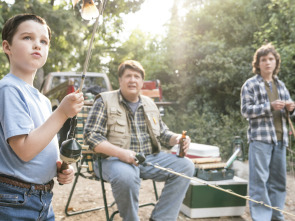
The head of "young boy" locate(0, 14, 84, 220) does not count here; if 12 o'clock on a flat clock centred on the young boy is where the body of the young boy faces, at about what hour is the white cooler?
The white cooler is roughly at 9 o'clock from the young boy.

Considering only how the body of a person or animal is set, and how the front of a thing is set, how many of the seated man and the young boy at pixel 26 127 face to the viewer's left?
0

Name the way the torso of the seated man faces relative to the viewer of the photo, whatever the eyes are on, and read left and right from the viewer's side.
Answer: facing the viewer and to the right of the viewer

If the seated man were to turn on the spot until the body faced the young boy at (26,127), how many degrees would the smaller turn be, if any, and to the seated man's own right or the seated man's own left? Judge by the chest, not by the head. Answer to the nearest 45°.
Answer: approximately 45° to the seated man's own right

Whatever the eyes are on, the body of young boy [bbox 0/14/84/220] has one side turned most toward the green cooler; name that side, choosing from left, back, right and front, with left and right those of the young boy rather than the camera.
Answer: left

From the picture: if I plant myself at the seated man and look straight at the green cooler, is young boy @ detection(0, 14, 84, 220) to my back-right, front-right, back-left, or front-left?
back-right

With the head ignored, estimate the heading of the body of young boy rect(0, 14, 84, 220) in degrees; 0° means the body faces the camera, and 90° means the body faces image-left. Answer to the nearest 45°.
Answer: approximately 315°

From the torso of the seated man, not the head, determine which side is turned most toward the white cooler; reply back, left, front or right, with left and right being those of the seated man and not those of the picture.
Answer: left
